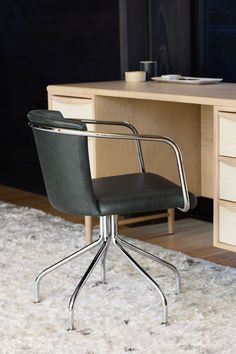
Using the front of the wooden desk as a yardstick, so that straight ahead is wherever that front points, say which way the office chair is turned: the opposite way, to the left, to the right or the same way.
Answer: the opposite way

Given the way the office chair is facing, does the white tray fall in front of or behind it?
in front

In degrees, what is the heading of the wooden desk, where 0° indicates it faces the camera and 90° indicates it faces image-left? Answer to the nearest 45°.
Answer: approximately 45°

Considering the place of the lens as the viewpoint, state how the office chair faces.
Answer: facing away from the viewer and to the right of the viewer
